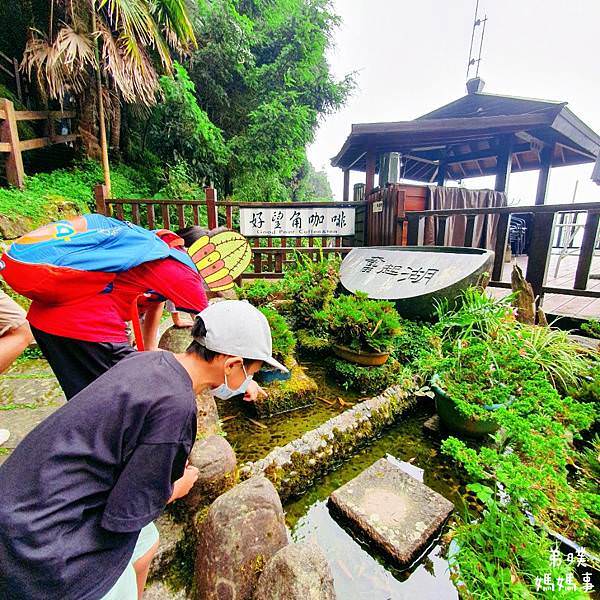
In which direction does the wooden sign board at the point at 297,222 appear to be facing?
toward the camera

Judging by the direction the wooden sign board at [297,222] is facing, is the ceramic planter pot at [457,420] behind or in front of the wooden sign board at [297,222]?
in front

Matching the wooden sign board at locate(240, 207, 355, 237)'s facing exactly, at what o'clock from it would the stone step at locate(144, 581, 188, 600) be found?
The stone step is roughly at 12 o'clock from the wooden sign board.

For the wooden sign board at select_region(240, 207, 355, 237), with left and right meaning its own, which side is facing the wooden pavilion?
left

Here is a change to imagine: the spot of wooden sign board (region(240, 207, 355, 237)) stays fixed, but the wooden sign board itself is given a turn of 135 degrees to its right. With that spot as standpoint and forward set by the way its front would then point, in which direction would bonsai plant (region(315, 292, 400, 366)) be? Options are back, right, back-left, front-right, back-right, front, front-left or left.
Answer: back-left

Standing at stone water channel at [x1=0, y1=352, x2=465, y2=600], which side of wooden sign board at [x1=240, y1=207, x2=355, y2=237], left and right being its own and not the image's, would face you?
front

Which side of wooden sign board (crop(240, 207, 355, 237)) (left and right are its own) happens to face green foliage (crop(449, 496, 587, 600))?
front

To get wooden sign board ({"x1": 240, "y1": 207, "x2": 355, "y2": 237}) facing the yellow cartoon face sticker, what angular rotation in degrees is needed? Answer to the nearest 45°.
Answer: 0° — it already faces it

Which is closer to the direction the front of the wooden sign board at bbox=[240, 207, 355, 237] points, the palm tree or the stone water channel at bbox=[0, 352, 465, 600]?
the stone water channel

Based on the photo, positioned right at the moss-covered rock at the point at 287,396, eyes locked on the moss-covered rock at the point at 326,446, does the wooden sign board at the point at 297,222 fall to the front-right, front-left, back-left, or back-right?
back-left

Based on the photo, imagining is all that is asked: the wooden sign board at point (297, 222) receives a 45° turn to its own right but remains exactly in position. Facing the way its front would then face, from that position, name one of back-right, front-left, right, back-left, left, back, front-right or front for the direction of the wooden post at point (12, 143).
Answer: front-right

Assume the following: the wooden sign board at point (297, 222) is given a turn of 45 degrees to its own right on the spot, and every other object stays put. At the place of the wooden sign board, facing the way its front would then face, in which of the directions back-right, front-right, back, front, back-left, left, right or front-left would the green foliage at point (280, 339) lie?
front-left
